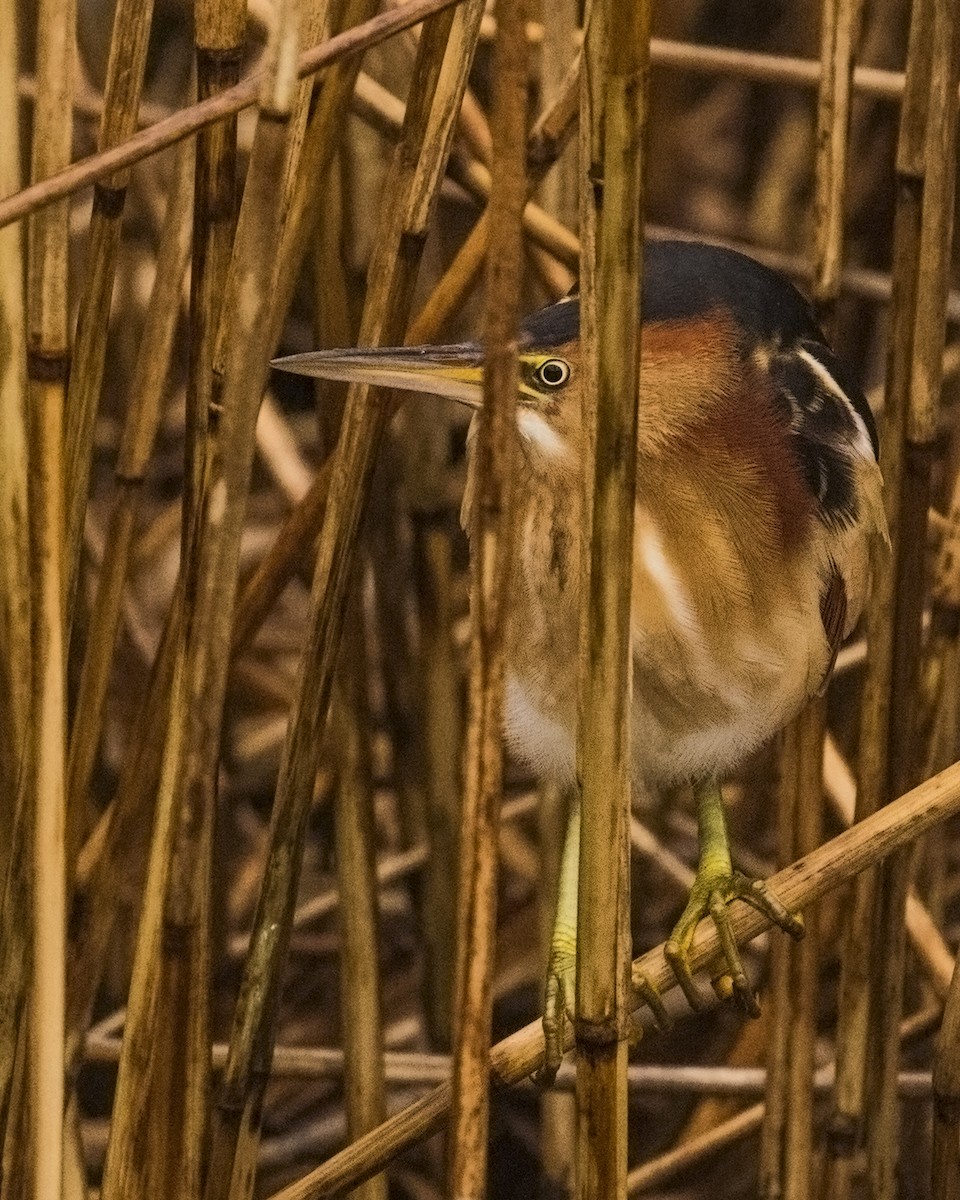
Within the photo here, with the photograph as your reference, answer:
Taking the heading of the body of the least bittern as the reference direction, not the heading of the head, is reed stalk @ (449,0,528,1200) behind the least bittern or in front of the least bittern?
in front

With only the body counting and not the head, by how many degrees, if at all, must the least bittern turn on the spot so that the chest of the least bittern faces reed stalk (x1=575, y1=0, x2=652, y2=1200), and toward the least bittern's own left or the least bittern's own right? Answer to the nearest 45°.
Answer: approximately 45° to the least bittern's own left

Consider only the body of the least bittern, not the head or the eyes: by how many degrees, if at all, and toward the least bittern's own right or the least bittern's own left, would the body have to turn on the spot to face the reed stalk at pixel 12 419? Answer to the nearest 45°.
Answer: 0° — it already faces it

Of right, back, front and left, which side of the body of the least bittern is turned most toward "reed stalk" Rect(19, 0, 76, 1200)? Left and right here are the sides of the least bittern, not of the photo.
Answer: front

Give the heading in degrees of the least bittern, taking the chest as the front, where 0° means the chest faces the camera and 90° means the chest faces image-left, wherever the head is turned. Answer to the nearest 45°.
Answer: approximately 45°
